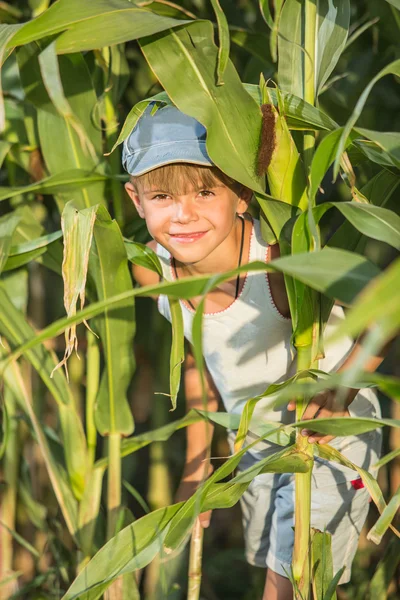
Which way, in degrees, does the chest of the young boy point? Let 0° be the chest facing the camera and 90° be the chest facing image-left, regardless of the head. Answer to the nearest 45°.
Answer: approximately 0°

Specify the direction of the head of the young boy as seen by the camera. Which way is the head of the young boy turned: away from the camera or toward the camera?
toward the camera
